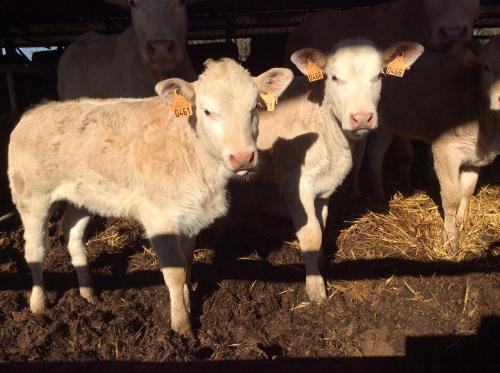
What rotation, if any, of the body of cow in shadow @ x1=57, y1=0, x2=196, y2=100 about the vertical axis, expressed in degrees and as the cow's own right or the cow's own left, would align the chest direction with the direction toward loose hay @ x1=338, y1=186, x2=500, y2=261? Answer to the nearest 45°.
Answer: approximately 45° to the cow's own left

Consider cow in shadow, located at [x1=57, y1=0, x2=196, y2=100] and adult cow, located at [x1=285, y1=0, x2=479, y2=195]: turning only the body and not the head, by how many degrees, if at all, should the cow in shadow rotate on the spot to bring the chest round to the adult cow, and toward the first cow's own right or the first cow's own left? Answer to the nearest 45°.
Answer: approximately 45° to the first cow's own left

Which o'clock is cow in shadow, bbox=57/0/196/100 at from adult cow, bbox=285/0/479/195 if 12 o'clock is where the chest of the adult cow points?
The cow in shadow is roughly at 3 o'clock from the adult cow.

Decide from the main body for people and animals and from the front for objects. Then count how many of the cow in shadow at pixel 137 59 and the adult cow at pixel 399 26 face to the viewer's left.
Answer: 0

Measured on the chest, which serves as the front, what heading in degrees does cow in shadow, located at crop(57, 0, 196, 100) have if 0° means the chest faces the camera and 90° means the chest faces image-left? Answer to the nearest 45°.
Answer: approximately 315°

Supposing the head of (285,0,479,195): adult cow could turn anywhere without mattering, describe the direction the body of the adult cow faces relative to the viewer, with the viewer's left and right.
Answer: facing the viewer and to the right of the viewer
